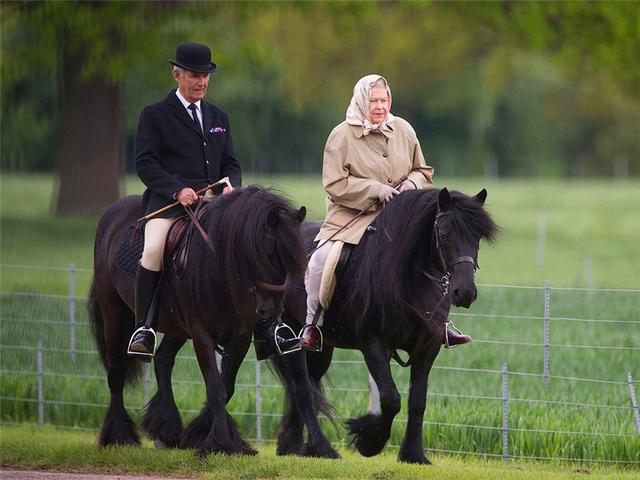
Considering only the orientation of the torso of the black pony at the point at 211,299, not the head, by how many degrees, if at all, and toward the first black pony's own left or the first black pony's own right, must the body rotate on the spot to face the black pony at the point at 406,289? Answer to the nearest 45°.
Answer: approximately 45° to the first black pony's own left

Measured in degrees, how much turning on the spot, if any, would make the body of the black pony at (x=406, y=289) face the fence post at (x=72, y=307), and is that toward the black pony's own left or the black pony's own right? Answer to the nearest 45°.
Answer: approximately 180°

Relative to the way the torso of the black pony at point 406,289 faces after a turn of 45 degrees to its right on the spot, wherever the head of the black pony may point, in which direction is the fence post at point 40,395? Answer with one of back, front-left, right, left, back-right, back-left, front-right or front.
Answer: back-right

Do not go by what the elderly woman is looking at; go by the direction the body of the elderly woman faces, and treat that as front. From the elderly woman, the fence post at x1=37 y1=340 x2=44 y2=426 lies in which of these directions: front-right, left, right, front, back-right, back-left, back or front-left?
back

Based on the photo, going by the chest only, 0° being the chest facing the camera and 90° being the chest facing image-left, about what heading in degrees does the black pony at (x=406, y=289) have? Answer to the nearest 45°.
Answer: approximately 315°

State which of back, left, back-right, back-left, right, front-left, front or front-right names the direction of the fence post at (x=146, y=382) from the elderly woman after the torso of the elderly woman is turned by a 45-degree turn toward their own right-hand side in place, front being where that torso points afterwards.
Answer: back-right

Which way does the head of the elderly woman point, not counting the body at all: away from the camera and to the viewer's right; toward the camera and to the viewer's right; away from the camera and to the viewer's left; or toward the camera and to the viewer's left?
toward the camera and to the viewer's right

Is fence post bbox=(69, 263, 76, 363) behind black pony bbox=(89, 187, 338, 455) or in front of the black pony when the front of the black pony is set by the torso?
behind
